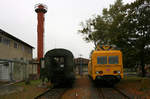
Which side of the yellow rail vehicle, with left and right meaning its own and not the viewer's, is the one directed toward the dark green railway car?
right

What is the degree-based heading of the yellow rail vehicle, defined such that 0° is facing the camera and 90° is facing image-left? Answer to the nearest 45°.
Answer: approximately 0°

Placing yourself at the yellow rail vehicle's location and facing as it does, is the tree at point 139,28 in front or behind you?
behind

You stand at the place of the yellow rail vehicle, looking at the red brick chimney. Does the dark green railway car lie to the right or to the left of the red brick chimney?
left

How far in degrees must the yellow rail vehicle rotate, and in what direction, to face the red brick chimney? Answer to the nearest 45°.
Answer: approximately 135° to its right
